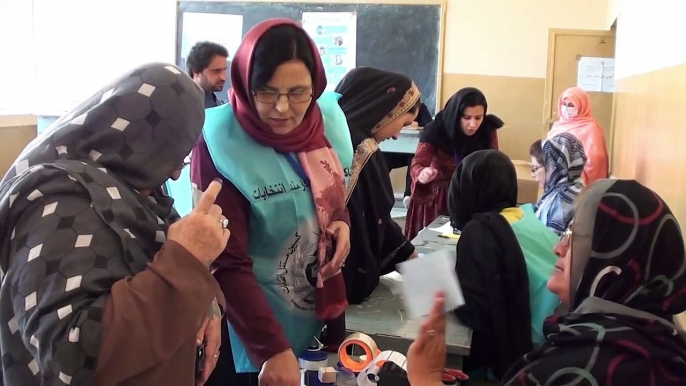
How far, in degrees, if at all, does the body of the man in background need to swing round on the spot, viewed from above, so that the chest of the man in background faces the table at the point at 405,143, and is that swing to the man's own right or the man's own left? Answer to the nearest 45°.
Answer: approximately 90° to the man's own left

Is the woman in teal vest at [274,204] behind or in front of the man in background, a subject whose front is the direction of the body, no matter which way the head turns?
in front

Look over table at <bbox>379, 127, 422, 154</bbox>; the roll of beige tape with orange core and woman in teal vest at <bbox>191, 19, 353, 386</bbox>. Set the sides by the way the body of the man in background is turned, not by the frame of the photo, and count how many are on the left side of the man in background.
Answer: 1

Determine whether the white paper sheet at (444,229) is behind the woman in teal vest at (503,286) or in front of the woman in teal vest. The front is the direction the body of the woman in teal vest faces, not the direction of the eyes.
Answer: in front

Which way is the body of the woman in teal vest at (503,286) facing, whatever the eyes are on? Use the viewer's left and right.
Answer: facing away from the viewer and to the left of the viewer

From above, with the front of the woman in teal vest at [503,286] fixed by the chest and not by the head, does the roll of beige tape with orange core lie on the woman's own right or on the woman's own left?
on the woman's own left

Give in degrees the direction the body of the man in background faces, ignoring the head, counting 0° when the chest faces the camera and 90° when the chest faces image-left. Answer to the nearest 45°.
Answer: approximately 315°

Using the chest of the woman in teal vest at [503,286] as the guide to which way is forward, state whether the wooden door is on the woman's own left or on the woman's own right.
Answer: on the woman's own right
